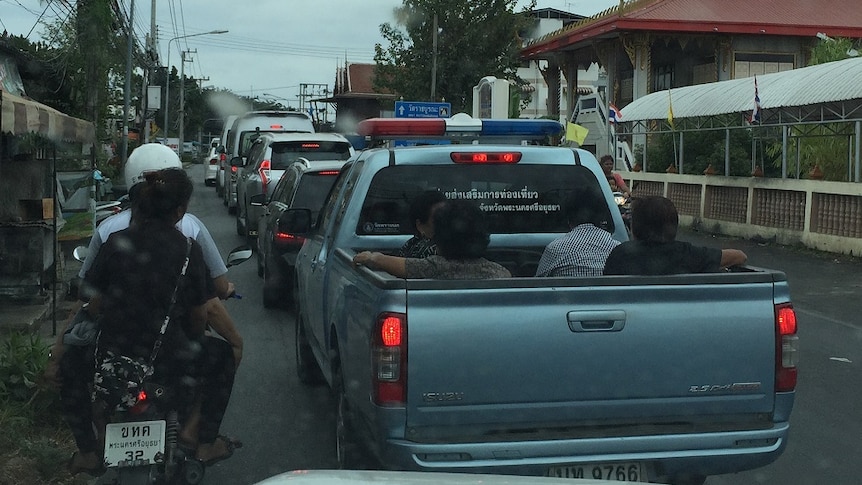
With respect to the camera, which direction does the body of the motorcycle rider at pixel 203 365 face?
away from the camera

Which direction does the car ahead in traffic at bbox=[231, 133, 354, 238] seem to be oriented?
away from the camera

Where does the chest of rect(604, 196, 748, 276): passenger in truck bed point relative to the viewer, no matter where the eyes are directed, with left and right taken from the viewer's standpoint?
facing away from the viewer

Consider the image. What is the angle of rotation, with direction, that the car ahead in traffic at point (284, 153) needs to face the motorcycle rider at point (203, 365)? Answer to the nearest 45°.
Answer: approximately 180°

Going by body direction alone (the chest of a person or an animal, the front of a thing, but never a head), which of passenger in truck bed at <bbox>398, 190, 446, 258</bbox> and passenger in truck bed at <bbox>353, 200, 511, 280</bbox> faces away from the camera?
passenger in truck bed at <bbox>353, 200, 511, 280</bbox>

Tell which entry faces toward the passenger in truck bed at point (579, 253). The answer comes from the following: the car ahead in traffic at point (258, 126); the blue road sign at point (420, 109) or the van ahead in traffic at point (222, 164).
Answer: the blue road sign

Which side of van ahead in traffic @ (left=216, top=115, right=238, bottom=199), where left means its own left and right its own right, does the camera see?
back

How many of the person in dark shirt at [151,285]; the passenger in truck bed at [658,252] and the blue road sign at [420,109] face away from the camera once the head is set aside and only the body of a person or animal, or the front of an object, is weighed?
2

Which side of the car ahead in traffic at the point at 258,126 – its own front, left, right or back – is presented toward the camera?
back

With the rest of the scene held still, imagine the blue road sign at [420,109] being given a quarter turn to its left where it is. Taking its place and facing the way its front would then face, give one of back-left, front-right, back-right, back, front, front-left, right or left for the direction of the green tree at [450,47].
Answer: left

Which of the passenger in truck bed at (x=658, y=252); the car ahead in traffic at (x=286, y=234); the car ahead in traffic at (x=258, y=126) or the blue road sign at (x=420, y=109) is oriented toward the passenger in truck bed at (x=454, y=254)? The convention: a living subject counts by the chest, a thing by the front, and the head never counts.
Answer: the blue road sign

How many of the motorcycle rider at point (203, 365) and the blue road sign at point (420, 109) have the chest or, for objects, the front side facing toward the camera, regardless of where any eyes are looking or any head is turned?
1

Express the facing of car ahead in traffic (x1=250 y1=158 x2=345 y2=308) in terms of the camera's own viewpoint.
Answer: facing away from the viewer
